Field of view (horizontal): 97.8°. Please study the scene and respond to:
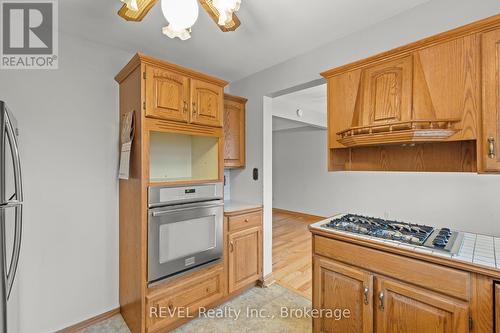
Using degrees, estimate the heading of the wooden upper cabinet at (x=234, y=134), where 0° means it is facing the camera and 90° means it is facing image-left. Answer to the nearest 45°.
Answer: approximately 315°

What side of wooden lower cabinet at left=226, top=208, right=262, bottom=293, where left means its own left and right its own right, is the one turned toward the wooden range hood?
front

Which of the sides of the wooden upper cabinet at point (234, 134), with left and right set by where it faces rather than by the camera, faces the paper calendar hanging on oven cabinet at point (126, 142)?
right

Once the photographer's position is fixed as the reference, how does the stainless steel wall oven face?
facing the viewer and to the right of the viewer

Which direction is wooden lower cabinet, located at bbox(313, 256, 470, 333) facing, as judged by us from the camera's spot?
facing the viewer and to the left of the viewer

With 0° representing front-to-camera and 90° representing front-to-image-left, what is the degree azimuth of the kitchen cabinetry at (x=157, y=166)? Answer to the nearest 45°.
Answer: approximately 315°

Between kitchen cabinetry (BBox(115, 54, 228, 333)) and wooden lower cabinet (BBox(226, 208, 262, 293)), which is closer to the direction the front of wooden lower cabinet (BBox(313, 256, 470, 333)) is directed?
the kitchen cabinetry
